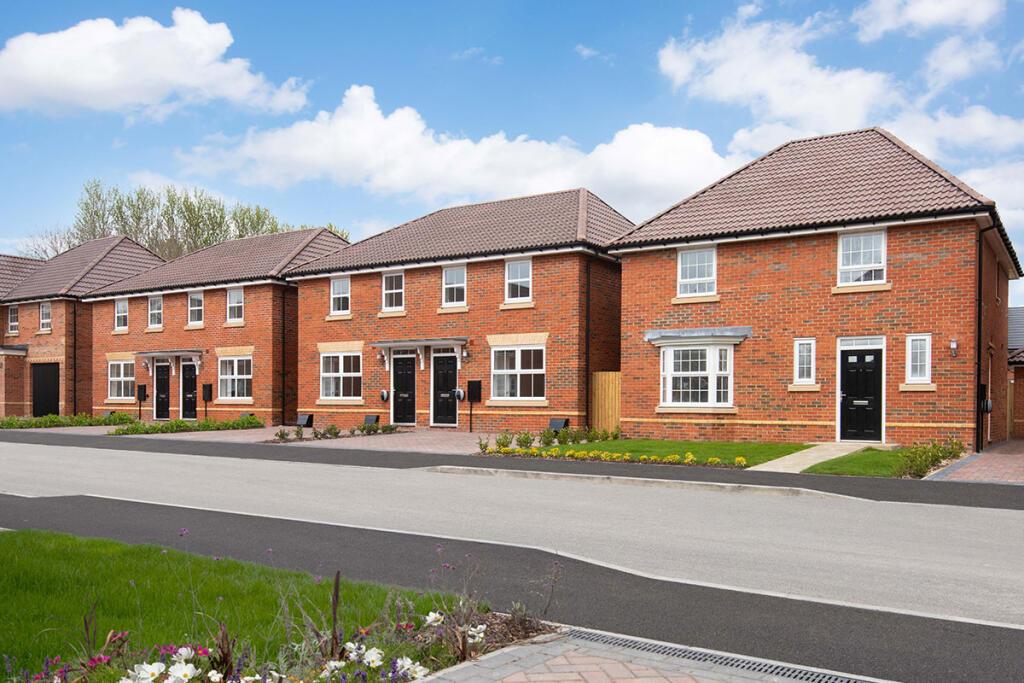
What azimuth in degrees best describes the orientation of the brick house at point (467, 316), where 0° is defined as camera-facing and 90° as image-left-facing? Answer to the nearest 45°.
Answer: approximately 45°

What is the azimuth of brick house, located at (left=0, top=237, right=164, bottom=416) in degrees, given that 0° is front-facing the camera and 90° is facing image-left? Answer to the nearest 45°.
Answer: approximately 45°

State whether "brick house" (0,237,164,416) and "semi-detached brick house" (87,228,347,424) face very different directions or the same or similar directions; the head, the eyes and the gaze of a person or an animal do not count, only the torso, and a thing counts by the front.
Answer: same or similar directions

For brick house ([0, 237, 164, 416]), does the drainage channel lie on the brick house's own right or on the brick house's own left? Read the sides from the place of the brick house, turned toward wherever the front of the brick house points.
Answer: on the brick house's own left

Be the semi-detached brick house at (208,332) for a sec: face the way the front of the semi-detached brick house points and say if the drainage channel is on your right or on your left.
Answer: on your left

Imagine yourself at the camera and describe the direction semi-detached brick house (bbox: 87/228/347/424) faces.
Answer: facing the viewer and to the left of the viewer

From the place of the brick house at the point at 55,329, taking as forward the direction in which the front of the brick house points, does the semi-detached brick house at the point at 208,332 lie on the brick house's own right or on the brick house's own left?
on the brick house's own left

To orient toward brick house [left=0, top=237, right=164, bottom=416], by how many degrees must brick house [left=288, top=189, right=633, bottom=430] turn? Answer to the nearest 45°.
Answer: approximately 90° to its right

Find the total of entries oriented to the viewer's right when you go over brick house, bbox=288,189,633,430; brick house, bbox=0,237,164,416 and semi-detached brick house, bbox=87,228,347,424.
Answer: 0

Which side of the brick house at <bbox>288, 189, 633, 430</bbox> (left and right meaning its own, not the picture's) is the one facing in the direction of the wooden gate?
left

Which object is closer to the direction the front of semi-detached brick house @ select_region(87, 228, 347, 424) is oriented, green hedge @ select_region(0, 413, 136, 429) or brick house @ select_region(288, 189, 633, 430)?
the green hedge

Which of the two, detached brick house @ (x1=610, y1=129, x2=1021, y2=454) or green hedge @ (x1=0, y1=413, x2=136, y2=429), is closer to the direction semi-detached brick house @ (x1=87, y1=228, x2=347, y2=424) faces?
the green hedge
